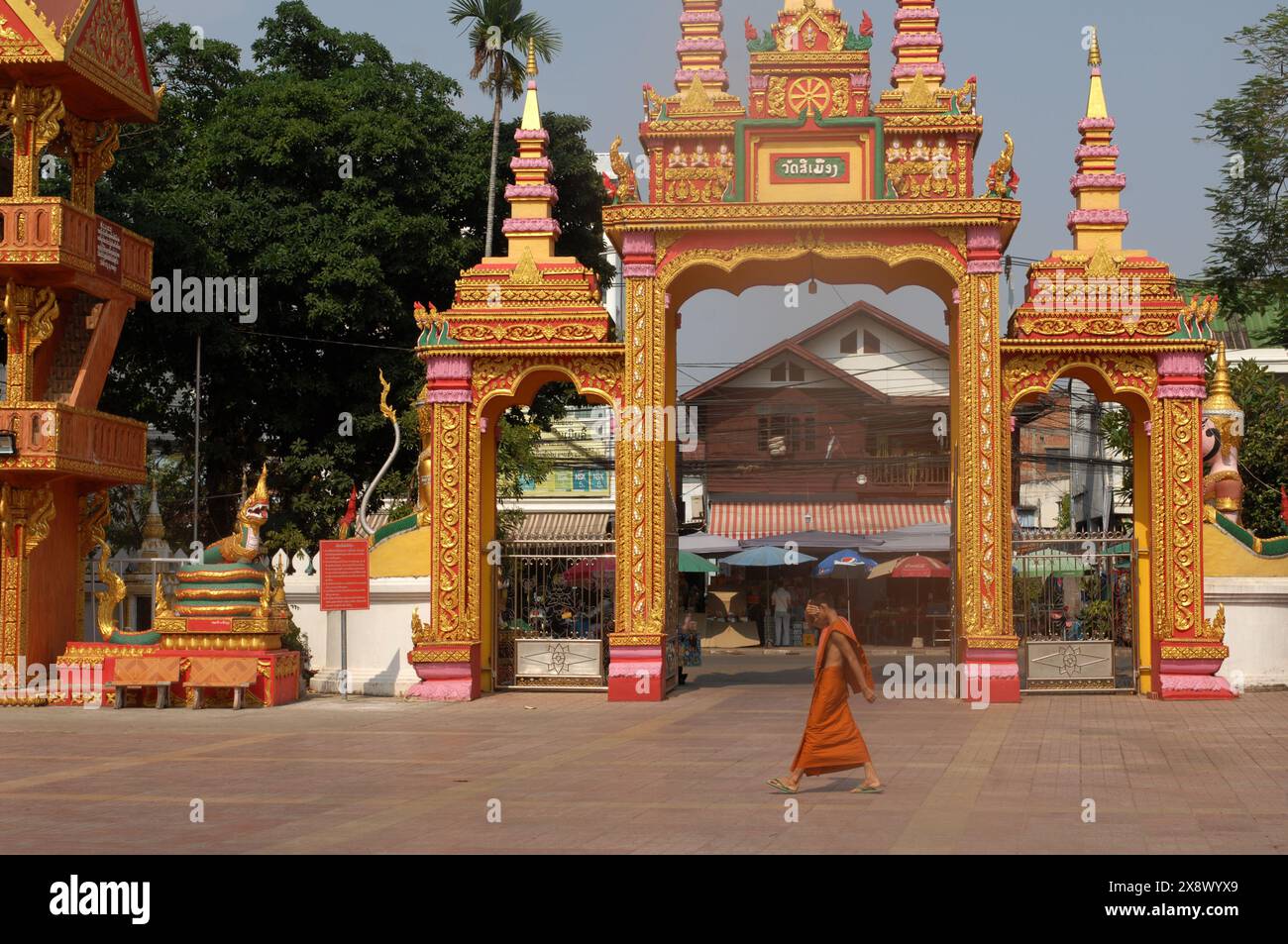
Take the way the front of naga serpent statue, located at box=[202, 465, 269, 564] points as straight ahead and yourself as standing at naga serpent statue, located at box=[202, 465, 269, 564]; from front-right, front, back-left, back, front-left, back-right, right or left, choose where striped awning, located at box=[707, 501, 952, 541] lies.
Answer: left

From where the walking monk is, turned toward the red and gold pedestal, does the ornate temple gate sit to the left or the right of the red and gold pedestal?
right

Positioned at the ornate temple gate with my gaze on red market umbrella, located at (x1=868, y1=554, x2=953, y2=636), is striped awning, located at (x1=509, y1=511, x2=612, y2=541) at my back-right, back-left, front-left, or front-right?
front-left

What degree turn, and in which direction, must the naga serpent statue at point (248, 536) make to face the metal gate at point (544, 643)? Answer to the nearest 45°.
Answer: approximately 45° to its left

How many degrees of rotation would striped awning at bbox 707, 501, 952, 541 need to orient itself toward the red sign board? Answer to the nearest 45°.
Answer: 0° — it already faces it

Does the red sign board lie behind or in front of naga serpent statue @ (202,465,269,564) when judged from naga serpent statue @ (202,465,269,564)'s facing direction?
in front

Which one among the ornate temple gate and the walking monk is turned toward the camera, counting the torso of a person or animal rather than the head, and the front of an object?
the ornate temple gate

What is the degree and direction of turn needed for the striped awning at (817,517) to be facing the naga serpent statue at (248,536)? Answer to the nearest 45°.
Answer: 0° — it already faces it

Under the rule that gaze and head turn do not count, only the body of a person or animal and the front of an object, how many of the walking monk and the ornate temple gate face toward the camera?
1

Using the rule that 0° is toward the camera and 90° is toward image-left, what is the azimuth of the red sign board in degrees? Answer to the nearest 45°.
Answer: approximately 0°

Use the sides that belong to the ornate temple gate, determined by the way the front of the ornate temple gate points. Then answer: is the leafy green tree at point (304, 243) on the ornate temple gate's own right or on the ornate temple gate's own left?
on the ornate temple gate's own right

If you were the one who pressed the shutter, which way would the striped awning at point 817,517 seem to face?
facing the viewer

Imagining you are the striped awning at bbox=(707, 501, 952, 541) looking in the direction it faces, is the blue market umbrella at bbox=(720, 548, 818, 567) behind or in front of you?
in front

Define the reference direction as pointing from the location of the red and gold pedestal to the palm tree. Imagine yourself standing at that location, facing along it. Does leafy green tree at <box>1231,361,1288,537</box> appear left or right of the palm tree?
right

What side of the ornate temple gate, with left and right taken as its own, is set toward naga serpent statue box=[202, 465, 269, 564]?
right
